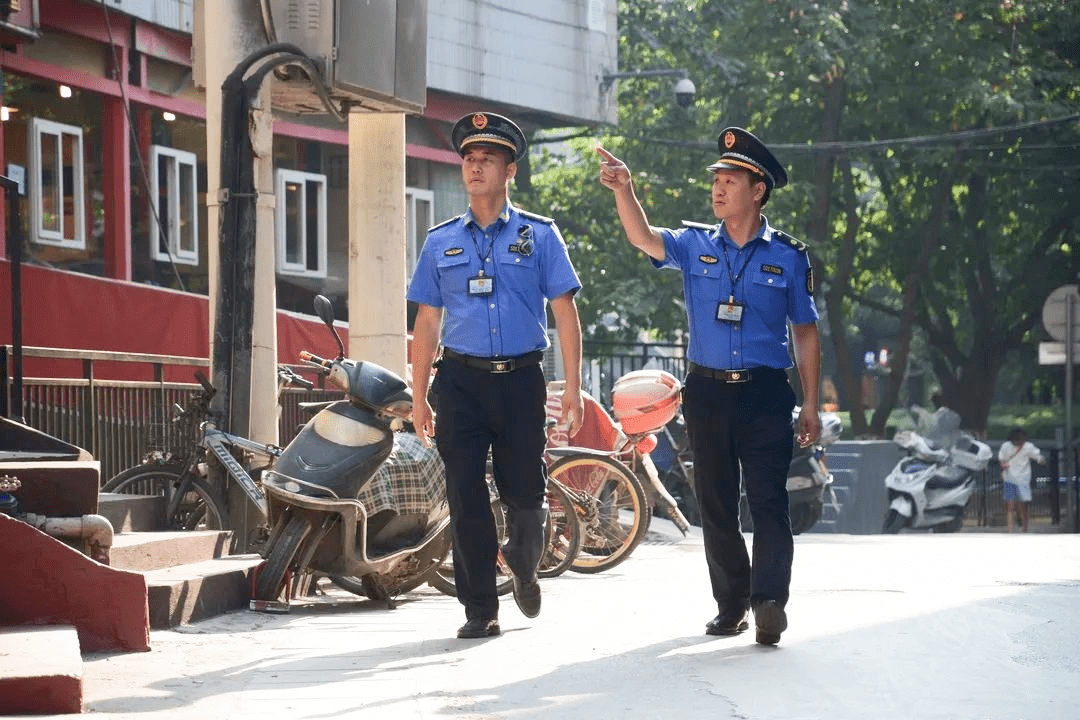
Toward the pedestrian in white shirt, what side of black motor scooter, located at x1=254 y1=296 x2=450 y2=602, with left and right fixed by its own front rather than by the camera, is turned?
back

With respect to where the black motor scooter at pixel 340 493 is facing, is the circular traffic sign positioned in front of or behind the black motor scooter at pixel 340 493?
behind

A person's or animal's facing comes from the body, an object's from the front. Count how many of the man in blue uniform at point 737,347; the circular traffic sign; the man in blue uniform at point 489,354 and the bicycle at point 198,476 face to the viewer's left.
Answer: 1

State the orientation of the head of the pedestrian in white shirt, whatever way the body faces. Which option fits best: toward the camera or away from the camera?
toward the camera

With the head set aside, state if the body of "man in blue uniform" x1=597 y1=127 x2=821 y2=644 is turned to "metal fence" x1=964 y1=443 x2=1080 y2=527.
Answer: no

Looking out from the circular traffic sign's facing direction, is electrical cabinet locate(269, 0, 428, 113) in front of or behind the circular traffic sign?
behind

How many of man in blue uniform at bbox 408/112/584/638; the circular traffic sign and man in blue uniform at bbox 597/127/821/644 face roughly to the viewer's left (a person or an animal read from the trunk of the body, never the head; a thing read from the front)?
0

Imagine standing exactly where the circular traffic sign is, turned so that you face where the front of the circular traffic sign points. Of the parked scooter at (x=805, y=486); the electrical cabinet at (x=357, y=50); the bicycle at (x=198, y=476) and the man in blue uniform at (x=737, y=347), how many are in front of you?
0

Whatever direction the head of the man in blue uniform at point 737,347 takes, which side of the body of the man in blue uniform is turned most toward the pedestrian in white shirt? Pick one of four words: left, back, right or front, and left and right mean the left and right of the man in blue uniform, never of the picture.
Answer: back

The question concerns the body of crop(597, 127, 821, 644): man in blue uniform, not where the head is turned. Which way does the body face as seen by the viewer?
toward the camera

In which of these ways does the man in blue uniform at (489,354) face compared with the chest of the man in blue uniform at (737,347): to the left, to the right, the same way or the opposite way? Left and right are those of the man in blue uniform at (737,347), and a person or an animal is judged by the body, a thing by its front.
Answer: the same way

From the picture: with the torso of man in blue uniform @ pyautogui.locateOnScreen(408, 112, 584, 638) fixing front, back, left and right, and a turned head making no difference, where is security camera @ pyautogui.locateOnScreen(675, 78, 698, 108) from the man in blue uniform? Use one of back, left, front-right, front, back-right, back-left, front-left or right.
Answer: back

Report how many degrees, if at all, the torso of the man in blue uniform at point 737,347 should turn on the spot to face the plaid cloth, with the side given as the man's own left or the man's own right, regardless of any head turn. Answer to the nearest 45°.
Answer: approximately 135° to the man's own right

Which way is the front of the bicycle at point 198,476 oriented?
to the viewer's left

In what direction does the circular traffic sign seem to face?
away from the camera

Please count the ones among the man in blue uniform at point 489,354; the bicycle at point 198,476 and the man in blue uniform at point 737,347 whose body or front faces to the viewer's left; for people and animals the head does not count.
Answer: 1

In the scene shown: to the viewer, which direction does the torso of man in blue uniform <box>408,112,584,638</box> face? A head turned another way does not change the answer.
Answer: toward the camera

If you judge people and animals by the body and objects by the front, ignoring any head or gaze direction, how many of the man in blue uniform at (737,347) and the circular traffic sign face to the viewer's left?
0

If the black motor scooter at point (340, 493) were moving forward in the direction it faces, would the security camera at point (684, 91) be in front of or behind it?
behind

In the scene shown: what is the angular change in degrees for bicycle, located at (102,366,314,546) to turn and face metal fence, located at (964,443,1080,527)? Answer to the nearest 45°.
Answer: approximately 135° to its right
